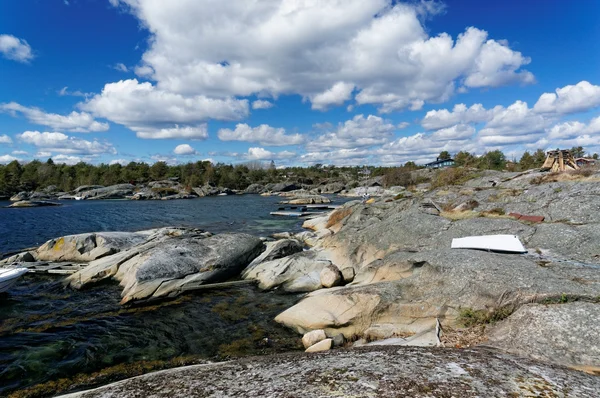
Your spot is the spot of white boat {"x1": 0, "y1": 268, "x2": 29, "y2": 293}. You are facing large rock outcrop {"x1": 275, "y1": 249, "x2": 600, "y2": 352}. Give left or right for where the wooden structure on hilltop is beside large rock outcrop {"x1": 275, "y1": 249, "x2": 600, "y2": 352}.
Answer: left

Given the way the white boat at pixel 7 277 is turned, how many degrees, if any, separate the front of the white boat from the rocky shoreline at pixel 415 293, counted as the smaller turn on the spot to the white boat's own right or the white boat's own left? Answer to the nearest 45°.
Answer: approximately 45° to the white boat's own right

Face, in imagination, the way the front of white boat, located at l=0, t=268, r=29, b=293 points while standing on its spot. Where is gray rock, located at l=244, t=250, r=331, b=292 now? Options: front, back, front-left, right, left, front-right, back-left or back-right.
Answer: front-right

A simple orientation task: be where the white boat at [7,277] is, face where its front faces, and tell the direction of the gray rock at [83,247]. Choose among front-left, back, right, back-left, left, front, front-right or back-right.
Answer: front-left

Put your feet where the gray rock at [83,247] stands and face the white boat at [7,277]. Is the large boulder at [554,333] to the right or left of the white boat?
left

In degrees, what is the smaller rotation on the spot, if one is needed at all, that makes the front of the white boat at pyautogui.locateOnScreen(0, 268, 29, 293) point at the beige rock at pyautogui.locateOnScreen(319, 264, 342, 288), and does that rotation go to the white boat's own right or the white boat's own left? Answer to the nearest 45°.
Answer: approximately 45° to the white boat's own right

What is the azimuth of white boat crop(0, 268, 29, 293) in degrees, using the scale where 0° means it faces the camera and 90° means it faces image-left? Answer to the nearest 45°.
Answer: approximately 270°

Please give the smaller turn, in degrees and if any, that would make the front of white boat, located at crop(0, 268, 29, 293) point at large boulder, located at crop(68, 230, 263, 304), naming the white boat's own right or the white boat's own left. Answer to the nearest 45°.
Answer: approximately 45° to the white boat's own right

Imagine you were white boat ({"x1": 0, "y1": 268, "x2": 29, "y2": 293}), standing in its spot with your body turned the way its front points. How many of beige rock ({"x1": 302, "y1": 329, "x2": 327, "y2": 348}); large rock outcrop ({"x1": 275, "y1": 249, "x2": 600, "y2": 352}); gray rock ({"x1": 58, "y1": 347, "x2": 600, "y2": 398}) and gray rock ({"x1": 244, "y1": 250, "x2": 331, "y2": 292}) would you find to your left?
0

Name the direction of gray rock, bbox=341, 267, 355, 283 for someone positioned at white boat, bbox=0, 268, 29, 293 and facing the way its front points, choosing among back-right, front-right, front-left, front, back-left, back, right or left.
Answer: front-right

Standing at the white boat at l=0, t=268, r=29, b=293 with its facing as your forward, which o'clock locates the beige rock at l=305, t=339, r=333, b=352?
The beige rock is roughly at 2 o'clock from the white boat.

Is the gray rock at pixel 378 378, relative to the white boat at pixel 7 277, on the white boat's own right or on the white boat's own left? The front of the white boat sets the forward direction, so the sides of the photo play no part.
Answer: on the white boat's own right

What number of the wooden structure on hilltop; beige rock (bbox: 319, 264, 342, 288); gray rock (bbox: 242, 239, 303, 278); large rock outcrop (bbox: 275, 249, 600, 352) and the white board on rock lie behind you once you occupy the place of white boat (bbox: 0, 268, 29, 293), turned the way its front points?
0

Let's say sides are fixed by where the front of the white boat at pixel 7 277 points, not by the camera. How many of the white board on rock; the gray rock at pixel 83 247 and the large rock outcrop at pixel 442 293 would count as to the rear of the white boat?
0
